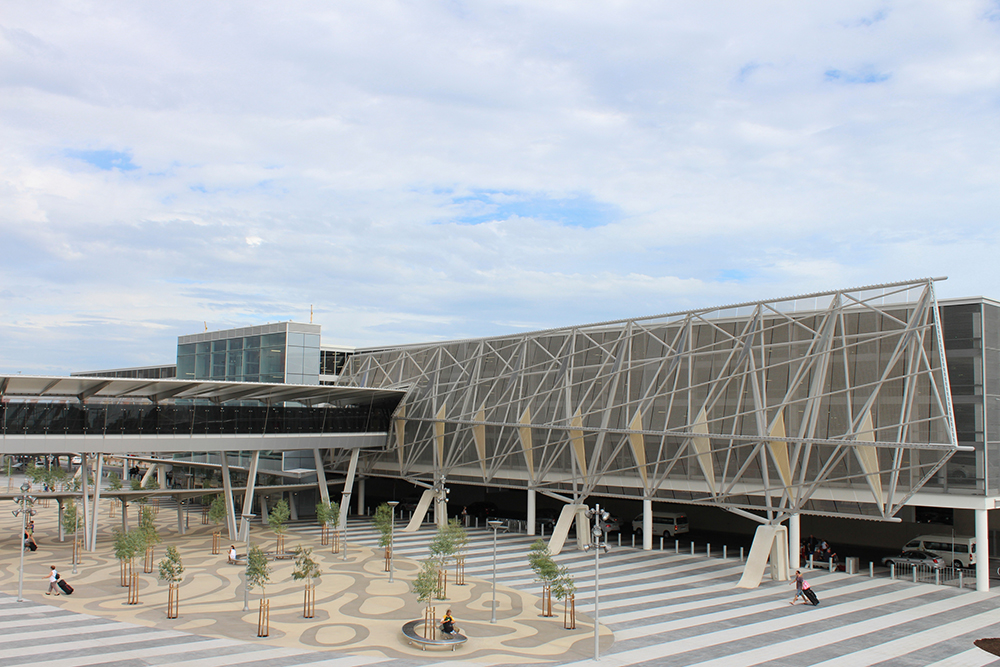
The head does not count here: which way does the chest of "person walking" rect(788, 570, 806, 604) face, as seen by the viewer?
to the viewer's left

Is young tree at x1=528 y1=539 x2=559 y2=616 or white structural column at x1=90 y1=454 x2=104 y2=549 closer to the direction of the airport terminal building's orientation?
the young tree

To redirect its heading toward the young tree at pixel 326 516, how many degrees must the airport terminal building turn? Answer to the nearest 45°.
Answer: approximately 45° to its right

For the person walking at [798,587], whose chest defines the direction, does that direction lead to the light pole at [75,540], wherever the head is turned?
yes

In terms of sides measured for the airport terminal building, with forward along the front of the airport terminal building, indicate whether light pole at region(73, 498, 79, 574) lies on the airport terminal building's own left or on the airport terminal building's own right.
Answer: on the airport terminal building's own right

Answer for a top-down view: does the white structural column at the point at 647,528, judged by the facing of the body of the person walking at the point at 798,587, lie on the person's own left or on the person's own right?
on the person's own right

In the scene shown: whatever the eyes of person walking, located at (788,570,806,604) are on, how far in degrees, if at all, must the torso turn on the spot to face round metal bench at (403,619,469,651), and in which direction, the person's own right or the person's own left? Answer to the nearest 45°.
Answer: approximately 45° to the person's own left

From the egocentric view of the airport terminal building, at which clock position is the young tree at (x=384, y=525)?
The young tree is roughly at 2 o'clock from the airport terminal building.

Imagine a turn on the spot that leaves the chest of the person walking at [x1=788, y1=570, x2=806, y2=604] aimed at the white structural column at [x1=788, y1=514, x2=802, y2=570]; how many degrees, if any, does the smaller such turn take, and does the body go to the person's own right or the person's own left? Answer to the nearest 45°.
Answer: approximately 90° to the person's own right
